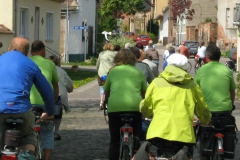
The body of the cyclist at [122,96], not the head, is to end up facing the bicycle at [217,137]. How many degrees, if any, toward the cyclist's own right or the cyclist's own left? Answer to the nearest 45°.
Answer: approximately 90° to the cyclist's own right

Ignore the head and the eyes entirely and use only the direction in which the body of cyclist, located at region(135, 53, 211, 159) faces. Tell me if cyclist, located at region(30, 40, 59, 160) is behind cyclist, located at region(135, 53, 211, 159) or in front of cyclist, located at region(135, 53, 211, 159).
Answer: in front

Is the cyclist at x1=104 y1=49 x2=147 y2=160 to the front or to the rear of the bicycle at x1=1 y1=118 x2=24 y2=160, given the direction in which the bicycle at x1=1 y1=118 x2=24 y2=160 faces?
to the front

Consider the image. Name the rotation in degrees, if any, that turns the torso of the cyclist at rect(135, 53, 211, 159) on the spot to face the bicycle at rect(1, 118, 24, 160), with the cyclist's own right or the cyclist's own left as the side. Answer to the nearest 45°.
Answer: approximately 90° to the cyclist's own left

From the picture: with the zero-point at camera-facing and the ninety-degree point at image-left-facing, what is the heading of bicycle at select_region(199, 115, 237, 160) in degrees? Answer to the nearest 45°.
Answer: approximately 180°

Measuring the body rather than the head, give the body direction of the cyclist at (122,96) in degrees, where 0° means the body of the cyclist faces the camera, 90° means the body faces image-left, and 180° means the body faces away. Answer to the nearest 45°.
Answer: approximately 180°

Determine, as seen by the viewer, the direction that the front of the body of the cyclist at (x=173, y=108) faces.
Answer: away from the camera

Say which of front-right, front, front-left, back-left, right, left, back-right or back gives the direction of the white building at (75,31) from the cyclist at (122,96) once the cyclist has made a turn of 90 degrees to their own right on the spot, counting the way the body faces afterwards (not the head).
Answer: left

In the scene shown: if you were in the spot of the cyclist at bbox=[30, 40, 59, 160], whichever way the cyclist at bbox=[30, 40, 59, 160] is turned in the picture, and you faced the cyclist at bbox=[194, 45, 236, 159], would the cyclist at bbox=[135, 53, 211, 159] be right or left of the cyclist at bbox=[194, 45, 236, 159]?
right

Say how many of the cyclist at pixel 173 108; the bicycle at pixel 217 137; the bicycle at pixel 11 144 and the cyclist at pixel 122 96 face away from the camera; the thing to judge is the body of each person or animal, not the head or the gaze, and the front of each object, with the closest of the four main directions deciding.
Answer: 4

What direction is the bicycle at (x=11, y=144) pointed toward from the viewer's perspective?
away from the camera

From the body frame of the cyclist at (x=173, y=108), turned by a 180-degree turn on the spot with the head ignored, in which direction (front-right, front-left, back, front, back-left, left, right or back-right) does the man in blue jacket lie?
right

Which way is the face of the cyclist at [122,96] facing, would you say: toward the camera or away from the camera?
away from the camera

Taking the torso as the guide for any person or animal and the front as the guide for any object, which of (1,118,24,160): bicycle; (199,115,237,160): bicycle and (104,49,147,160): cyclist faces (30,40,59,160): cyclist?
(1,118,24,160): bicycle

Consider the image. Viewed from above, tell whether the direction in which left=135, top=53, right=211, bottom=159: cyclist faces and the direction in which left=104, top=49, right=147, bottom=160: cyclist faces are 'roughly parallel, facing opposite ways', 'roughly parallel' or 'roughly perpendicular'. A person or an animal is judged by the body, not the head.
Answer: roughly parallel

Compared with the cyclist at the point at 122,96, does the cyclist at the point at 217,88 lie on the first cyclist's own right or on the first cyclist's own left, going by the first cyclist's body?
on the first cyclist's own right
